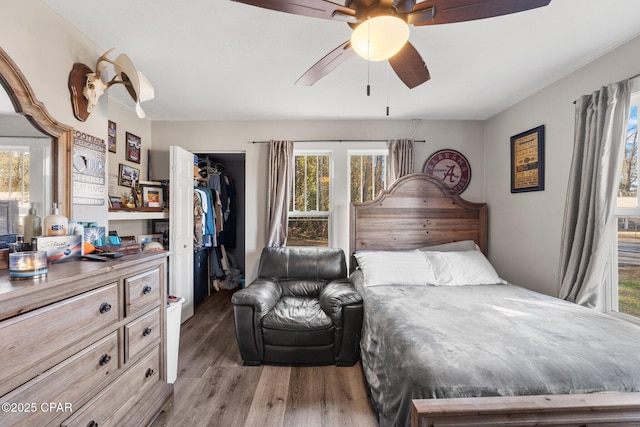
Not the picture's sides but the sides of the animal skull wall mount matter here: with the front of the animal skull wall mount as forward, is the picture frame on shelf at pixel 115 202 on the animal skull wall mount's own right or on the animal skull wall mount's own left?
on the animal skull wall mount's own left

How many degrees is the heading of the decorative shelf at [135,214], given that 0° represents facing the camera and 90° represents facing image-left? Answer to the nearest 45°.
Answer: approximately 315°

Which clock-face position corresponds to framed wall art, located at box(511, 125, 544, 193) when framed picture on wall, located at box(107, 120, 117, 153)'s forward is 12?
The framed wall art is roughly at 12 o'clock from the framed picture on wall.

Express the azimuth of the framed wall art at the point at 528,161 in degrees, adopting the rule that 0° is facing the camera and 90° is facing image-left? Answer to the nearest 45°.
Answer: approximately 45°

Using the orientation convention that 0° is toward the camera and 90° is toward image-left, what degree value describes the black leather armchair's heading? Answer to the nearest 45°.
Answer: approximately 0°

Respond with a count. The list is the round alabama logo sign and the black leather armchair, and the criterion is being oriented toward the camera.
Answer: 2

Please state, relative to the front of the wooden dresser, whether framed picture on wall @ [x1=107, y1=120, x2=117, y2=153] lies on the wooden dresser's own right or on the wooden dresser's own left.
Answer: on the wooden dresser's own left

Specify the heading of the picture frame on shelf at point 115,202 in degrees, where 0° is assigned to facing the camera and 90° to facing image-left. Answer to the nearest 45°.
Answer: approximately 315°

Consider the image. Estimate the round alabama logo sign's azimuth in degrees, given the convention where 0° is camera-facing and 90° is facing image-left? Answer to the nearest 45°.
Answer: approximately 0°
